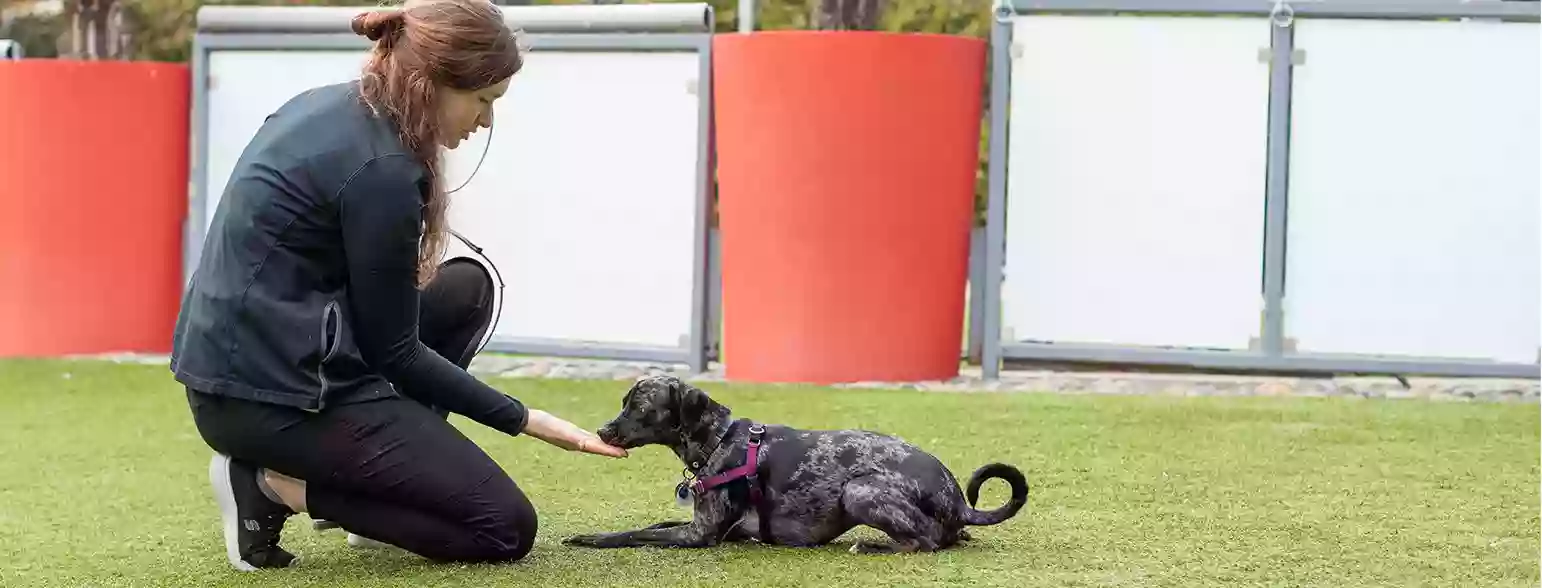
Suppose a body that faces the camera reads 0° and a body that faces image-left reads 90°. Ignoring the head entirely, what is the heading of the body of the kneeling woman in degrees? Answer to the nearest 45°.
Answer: approximately 270°

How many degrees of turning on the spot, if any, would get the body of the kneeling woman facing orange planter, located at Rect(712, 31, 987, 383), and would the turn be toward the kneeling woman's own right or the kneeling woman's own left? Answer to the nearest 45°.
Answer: approximately 45° to the kneeling woman's own left

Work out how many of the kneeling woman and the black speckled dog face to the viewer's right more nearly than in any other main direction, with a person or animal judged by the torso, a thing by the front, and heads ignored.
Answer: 1

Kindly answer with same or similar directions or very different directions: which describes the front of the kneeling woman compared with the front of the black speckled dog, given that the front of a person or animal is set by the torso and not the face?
very different directions

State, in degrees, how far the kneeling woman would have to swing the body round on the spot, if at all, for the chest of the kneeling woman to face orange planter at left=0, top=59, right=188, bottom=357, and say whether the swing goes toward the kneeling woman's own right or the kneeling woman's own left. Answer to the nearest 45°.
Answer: approximately 90° to the kneeling woman's own left

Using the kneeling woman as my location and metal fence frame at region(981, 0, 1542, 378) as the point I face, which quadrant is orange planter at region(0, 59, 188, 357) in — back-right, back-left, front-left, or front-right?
front-left

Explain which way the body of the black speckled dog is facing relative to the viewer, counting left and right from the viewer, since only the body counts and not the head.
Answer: facing to the left of the viewer

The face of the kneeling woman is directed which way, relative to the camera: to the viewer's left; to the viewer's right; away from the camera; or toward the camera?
to the viewer's right

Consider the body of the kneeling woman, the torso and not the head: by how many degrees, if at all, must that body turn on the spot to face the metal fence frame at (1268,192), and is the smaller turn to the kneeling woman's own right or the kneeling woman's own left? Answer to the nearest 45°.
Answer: approximately 45° to the kneeling woman's own left

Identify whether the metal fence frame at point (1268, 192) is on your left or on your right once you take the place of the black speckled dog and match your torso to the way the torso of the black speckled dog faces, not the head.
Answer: on your right

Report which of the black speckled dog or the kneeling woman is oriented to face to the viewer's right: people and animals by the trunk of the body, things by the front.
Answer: the kneeling woman
